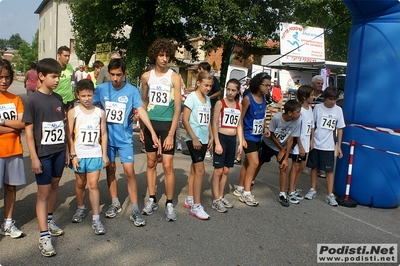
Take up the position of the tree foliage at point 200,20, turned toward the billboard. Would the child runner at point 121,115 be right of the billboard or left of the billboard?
right

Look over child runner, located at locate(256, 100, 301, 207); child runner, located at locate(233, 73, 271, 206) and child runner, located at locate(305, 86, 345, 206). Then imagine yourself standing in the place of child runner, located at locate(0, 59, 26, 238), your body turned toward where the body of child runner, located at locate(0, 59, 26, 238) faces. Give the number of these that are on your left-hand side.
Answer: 3

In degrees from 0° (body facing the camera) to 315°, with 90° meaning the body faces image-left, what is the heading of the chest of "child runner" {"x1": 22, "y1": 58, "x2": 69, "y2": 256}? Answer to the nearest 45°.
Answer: approximately 315°

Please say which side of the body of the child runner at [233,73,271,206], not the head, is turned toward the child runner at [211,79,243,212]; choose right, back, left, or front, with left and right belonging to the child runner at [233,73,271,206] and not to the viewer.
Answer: right

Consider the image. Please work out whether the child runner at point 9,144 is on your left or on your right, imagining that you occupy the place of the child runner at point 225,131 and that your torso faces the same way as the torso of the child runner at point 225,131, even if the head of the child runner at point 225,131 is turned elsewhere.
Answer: on your right

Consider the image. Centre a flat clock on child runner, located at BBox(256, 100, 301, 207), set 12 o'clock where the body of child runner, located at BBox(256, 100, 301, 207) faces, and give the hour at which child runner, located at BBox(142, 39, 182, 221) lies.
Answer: child runner, located at BBox(142, 39, 182, 221) is roughly at 3 o'clock from child runner, located at BBox(256, 100, 301, 207).

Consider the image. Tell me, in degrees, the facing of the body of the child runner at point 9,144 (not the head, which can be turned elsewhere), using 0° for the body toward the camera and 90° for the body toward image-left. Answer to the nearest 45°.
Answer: approximately 0°

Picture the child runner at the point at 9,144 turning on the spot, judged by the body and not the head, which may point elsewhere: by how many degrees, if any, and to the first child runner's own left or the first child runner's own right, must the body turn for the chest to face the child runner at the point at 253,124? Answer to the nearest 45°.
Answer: approximately 90° to the first child runner's own left

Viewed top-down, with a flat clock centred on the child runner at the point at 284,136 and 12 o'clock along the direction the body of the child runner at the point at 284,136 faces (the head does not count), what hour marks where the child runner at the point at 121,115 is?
the child runner at the point at 121,115 is roughly at 3 o'clock from the child runner at the point at 284,136.

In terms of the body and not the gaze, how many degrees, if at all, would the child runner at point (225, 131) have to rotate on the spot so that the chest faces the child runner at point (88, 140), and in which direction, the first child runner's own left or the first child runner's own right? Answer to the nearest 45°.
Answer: approximately 90° to the first child runner's own right

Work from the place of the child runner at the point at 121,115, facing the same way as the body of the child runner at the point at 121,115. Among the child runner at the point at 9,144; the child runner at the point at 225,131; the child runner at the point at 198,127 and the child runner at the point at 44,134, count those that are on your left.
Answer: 2

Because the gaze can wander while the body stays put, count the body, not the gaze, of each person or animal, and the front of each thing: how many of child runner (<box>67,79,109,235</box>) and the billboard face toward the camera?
2
